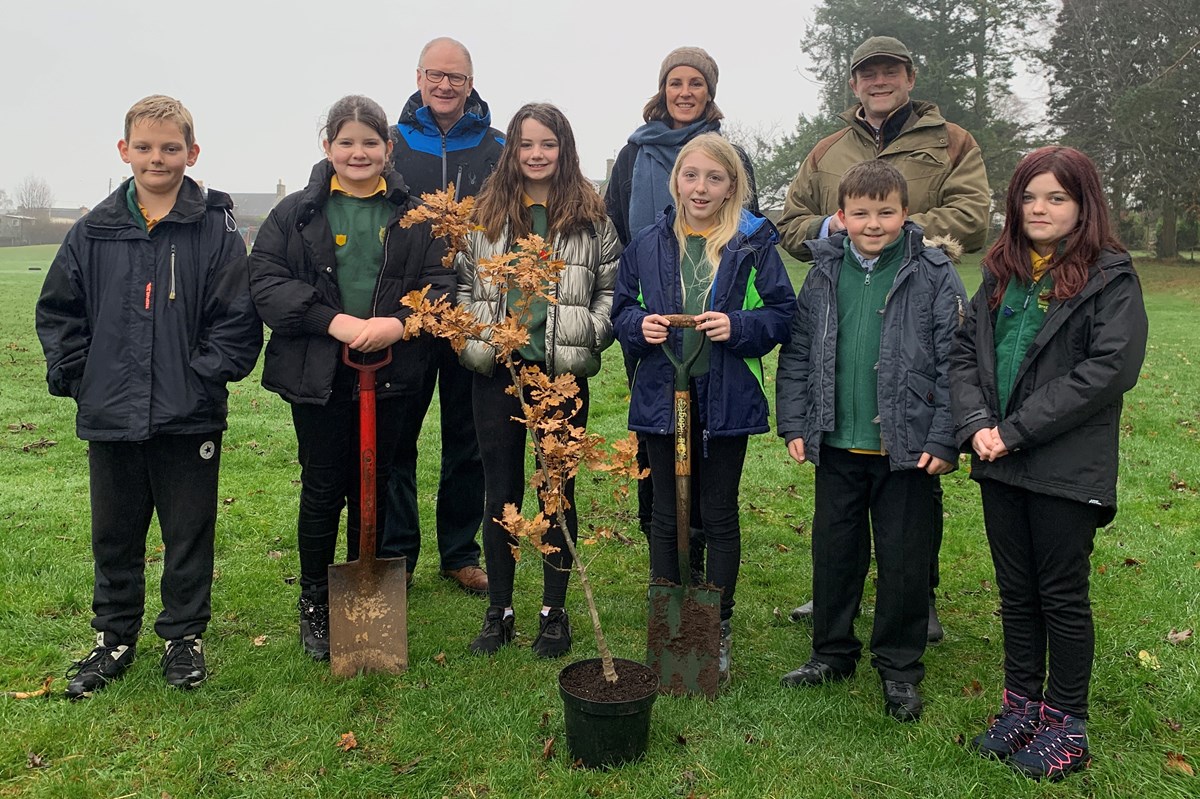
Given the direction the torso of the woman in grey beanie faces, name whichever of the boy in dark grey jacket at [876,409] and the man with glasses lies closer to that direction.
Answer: the boy in dark grey jacket

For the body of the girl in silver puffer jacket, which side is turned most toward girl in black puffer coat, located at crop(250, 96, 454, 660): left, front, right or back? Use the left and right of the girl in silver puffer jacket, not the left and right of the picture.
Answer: right

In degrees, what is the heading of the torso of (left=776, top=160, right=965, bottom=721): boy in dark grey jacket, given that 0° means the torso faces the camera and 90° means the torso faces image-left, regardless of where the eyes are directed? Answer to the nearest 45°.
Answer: approximately 0°

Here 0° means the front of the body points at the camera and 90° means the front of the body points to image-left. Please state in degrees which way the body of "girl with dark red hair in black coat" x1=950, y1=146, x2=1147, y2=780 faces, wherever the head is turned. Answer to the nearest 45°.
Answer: approximately 45°
